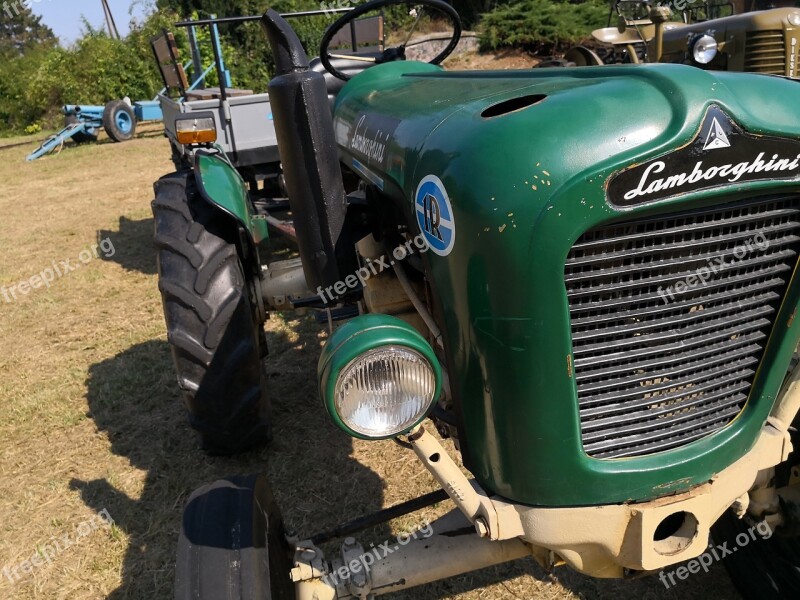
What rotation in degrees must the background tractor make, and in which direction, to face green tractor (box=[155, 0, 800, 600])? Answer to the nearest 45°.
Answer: approximately 45° to its right

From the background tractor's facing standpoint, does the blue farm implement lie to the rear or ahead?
to the rear

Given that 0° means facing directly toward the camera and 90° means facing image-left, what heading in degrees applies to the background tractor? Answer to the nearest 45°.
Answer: approximately 315°

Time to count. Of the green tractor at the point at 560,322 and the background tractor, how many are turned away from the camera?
0

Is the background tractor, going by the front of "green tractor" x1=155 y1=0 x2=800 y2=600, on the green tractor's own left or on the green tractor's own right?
on the green tractor's own left

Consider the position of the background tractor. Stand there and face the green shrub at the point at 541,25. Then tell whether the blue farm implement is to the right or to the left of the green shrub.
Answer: left

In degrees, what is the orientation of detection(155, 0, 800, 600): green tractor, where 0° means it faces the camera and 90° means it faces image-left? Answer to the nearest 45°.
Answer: approximately 315°

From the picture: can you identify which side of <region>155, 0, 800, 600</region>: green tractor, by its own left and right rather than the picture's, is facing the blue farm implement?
back

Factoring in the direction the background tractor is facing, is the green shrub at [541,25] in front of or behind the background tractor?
behind

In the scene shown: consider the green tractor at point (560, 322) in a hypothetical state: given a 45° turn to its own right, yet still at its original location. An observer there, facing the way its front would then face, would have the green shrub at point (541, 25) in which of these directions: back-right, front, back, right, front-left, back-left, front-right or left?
back
